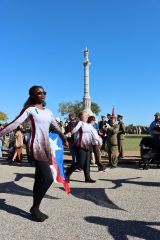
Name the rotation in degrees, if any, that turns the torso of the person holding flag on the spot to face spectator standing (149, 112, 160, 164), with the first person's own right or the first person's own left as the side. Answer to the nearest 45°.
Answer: approximately 90° to the first person's own left
